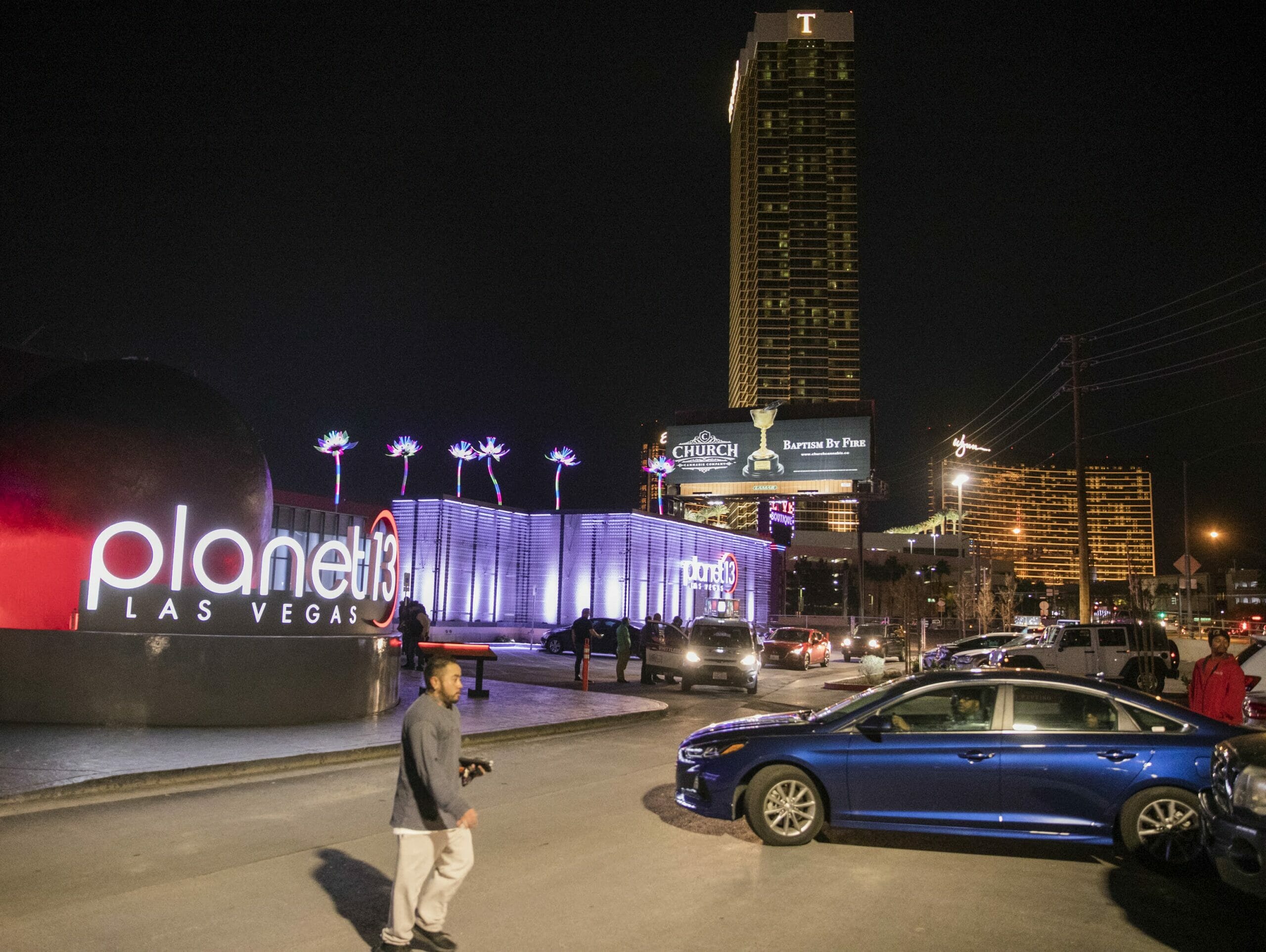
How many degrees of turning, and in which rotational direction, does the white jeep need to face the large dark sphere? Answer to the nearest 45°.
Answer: approximately 45° to its left

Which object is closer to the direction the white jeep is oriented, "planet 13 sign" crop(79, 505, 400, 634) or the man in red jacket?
the planet 13 sign

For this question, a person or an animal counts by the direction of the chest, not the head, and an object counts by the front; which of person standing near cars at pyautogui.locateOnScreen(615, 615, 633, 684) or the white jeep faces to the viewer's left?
the white jeep

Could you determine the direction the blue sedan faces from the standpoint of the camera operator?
facing to the left of the viewer

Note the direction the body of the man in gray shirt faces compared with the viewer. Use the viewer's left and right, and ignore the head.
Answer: facing to the right of the viewer

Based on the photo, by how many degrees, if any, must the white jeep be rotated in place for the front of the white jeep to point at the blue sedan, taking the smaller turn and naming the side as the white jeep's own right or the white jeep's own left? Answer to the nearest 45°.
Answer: approximately 90° to the white jeep's own left

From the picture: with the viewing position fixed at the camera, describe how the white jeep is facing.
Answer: facing to the left of the viewer
